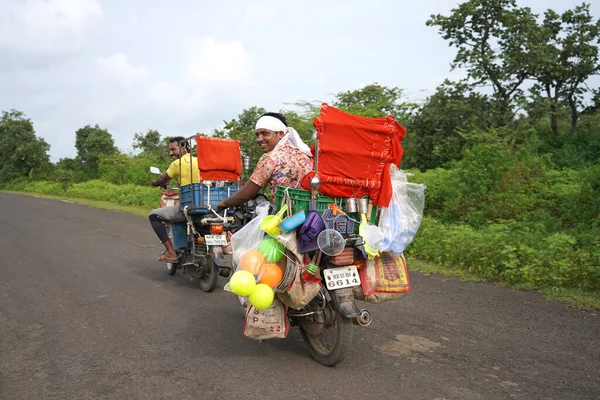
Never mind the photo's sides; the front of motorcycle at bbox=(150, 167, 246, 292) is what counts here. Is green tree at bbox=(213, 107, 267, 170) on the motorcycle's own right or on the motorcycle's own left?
on the motorcycle's own right

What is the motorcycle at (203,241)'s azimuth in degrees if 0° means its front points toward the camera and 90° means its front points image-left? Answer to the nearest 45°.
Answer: approximately 135°

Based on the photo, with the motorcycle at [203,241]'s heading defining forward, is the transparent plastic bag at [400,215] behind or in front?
behind

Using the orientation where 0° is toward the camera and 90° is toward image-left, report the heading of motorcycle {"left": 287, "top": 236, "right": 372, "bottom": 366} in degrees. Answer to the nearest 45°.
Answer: approximately 135°

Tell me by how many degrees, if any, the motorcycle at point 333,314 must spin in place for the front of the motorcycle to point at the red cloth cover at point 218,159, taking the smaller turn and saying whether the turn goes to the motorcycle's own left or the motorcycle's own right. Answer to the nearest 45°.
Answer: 0° — it already faces it

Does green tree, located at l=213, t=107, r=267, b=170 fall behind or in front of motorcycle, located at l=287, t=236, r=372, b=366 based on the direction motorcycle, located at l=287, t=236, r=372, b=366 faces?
in front

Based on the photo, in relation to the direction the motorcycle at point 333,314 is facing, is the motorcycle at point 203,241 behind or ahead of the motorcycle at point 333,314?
ahead

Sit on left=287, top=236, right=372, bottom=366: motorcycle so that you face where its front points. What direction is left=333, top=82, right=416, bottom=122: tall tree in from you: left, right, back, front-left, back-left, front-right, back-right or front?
front-right

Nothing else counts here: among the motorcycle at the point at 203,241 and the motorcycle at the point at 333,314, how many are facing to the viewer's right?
0

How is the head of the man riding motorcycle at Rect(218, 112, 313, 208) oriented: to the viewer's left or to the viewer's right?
to the viewer's left

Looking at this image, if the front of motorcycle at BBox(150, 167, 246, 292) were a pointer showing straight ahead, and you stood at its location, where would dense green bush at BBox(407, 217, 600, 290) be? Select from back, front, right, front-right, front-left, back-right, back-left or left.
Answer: back-right
